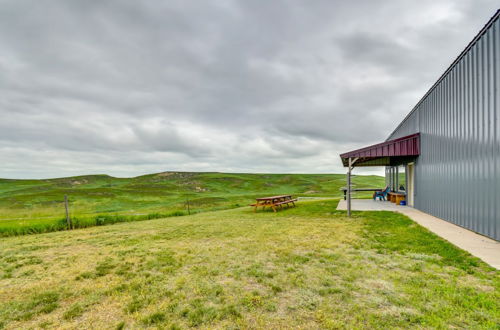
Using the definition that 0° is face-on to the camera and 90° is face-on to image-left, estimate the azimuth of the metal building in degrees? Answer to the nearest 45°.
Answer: approximately 90°
